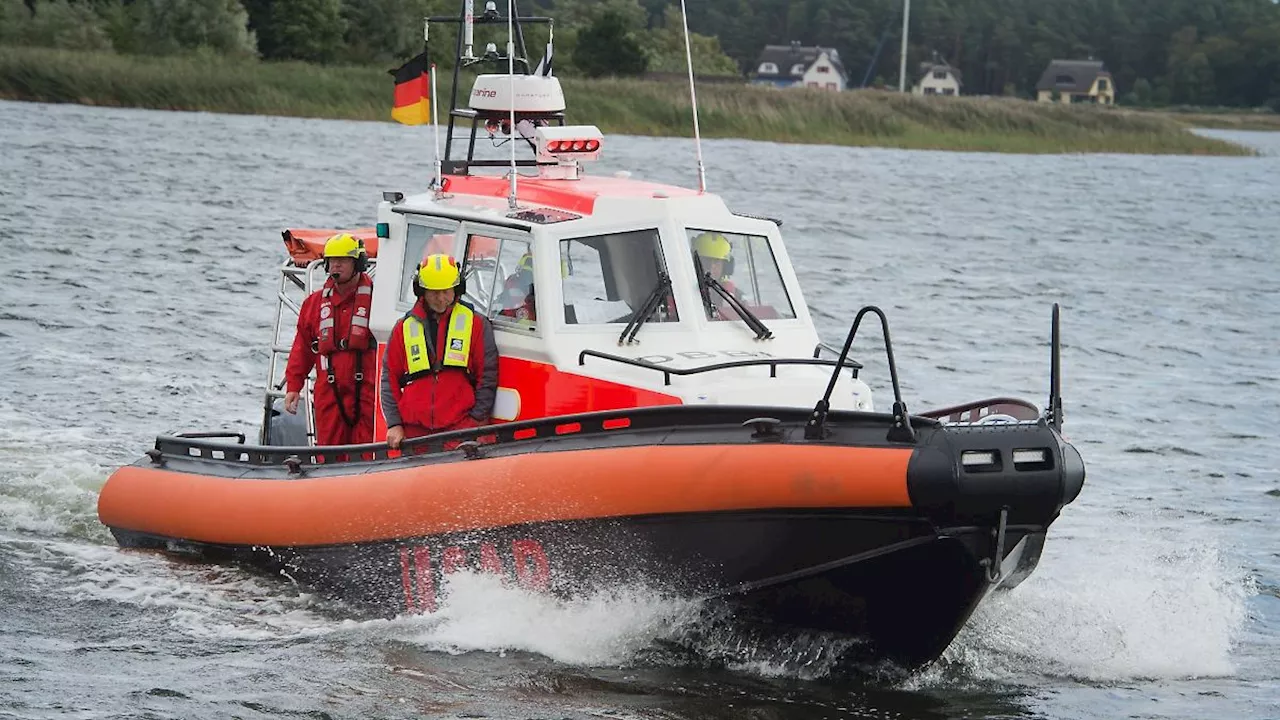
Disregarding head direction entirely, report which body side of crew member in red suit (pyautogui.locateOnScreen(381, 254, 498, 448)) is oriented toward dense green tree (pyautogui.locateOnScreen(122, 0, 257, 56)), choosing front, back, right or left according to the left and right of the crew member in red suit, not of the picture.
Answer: back

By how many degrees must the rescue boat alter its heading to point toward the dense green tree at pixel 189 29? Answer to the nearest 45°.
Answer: approximately 135° to its left

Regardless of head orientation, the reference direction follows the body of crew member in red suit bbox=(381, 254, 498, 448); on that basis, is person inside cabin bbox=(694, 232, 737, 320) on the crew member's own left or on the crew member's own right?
on the crew member's own left

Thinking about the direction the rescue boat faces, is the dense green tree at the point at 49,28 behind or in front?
behind

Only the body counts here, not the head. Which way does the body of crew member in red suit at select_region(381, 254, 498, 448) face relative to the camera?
toward the camera

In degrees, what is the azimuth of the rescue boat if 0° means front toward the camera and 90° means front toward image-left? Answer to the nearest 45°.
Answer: approximately 315°

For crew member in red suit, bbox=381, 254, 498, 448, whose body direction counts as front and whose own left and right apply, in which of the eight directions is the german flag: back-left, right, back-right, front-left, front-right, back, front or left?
back
